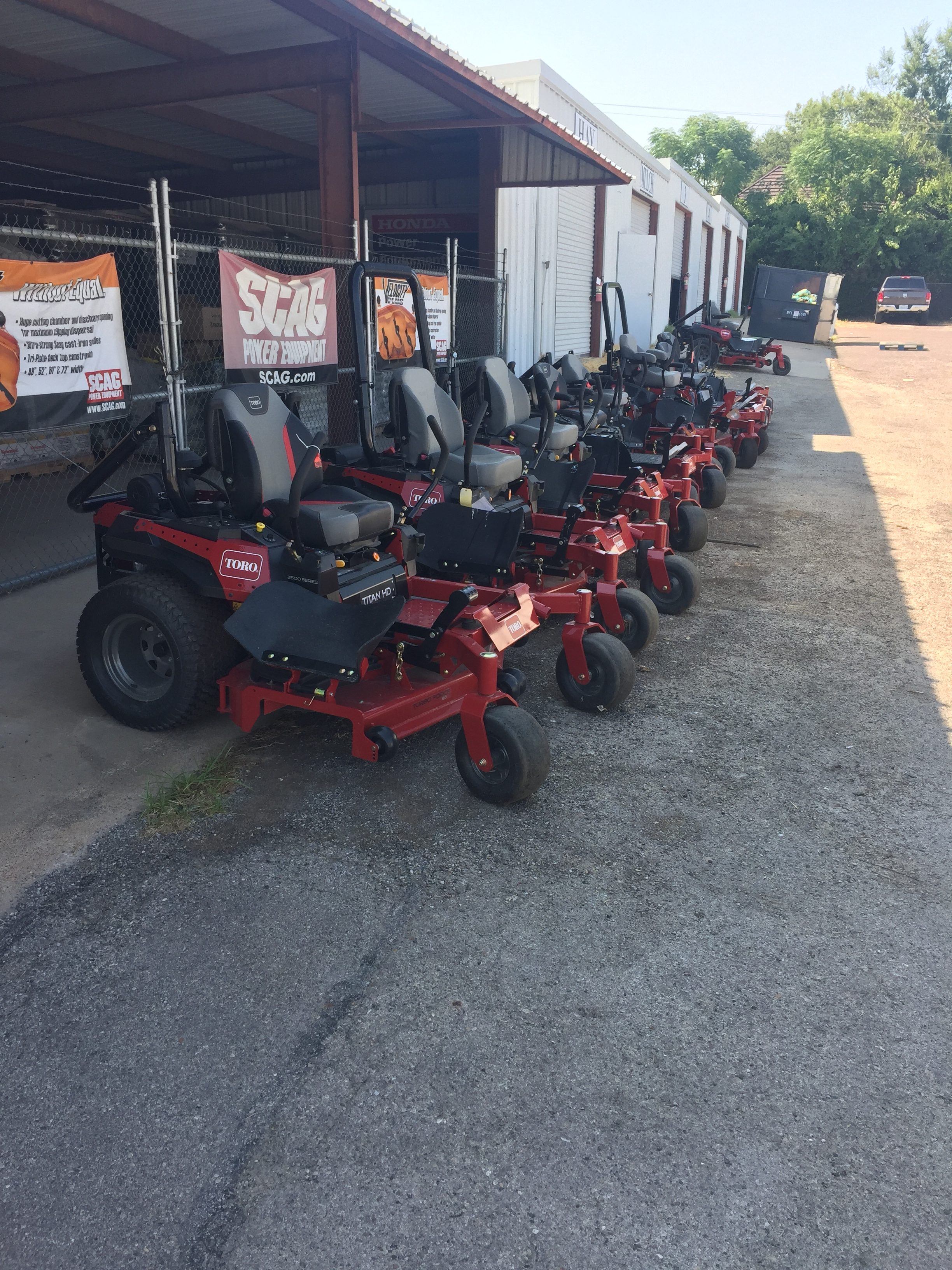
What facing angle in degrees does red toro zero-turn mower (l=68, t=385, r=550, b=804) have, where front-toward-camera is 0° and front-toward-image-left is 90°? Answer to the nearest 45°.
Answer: approximately 315°

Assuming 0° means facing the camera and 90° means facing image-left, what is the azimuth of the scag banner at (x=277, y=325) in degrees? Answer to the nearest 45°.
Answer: approximately 0°

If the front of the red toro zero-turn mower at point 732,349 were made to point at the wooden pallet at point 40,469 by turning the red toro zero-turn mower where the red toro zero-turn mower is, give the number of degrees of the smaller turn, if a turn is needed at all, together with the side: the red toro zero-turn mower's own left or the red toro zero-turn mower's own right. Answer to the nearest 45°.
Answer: approximately 90° to the red toro zero-turn mower's own right

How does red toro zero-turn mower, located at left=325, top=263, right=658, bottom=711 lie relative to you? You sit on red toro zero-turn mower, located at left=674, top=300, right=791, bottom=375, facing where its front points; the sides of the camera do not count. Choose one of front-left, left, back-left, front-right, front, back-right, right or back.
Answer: right

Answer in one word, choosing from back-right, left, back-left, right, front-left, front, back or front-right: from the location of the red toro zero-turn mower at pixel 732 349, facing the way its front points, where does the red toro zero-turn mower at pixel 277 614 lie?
right

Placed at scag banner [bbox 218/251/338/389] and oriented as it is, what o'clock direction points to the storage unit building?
The storage unit building is roughly at 7 o'clock from the scag banner.

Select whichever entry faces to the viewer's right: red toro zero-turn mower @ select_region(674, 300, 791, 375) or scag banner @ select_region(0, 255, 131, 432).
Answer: the red toro zero-turn mower

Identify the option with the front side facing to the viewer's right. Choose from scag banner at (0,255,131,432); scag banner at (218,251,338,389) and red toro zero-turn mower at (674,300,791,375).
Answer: the red toro zero-turn mower

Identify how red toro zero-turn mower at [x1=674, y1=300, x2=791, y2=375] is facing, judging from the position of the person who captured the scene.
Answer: facing to the right of the viewer

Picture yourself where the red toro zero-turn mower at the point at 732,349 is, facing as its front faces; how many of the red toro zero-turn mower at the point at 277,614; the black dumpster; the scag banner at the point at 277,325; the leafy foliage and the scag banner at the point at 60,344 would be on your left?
2

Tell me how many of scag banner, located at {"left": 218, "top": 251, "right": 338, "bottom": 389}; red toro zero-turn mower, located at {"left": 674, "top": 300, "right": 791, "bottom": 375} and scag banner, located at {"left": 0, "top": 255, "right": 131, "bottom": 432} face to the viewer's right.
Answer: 1

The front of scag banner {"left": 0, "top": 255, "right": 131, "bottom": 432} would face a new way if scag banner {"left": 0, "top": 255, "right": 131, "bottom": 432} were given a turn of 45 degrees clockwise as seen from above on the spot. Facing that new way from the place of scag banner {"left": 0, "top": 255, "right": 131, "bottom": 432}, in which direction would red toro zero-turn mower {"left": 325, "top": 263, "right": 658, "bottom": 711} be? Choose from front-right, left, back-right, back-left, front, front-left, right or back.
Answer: left

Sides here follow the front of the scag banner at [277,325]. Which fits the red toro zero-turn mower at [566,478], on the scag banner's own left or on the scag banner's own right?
on the scag banner's own left

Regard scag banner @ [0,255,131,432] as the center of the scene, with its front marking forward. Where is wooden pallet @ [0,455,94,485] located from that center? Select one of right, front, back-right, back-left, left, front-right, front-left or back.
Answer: back

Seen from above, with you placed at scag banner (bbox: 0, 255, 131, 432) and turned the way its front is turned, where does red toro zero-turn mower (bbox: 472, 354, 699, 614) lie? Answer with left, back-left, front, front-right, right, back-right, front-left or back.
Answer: left

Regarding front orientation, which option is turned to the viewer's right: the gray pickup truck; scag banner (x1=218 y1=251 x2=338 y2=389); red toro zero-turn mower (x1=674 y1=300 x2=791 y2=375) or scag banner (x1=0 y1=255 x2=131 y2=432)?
the red toro zero-turn mower
